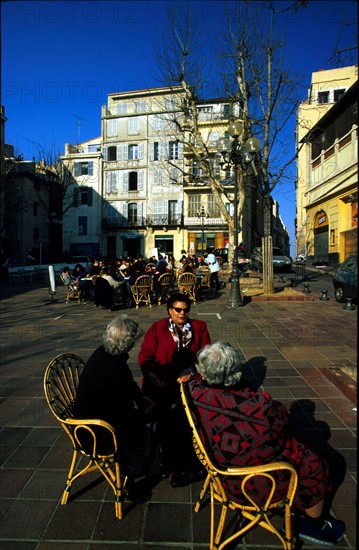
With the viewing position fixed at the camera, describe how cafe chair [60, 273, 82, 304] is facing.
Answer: facing to the right of the viewer

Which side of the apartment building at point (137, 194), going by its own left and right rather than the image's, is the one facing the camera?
front

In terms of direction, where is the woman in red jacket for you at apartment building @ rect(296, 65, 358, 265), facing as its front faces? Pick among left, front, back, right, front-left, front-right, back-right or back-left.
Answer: front-left

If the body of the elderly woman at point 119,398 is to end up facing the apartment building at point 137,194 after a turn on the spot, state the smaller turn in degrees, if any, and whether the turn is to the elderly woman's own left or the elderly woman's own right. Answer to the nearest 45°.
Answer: approximately 90° to the elderly woman's own left

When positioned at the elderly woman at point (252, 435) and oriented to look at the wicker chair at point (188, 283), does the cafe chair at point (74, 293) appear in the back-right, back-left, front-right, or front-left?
front-left

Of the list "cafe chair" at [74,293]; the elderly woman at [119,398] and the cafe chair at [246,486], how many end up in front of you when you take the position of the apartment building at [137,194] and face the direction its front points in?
3

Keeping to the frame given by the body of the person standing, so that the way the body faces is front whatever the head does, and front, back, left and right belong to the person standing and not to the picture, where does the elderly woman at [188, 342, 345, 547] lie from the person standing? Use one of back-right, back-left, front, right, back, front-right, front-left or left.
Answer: left

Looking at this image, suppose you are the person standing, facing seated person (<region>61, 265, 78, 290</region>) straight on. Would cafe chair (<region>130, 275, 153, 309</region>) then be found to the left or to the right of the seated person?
left

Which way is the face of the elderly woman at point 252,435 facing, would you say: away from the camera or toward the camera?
away from the camera

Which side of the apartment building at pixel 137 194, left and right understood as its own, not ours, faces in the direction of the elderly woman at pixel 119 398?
front

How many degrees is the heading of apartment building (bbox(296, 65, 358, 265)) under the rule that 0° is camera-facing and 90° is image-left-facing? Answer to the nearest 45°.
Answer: approximately 45°
